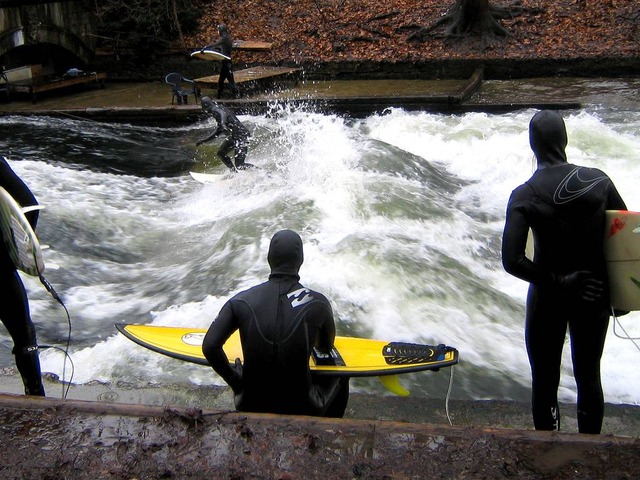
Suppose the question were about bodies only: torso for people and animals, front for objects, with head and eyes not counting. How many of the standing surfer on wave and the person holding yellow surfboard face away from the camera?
1

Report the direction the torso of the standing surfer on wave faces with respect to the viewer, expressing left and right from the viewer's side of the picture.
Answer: facing to the left of the viewer

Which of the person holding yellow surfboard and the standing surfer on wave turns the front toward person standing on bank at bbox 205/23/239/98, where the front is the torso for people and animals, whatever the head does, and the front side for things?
the person holding yellow surfboard

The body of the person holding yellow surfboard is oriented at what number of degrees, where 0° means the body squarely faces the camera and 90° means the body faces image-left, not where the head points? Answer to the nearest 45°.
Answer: approximately 180°

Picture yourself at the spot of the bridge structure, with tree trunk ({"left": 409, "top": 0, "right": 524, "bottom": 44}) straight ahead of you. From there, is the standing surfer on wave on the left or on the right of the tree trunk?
right

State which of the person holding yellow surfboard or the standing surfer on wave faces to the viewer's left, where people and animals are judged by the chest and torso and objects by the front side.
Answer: the standing surfer on wave

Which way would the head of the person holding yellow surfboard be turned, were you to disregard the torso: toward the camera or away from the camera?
away from the camera

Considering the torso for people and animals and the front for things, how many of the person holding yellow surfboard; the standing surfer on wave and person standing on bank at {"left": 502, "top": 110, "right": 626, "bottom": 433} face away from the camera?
2

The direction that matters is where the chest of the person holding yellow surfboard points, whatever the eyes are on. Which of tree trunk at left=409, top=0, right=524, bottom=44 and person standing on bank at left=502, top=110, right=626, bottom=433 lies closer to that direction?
the tree trunk

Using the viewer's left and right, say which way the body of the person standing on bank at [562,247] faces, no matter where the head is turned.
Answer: facing away from the viewer
